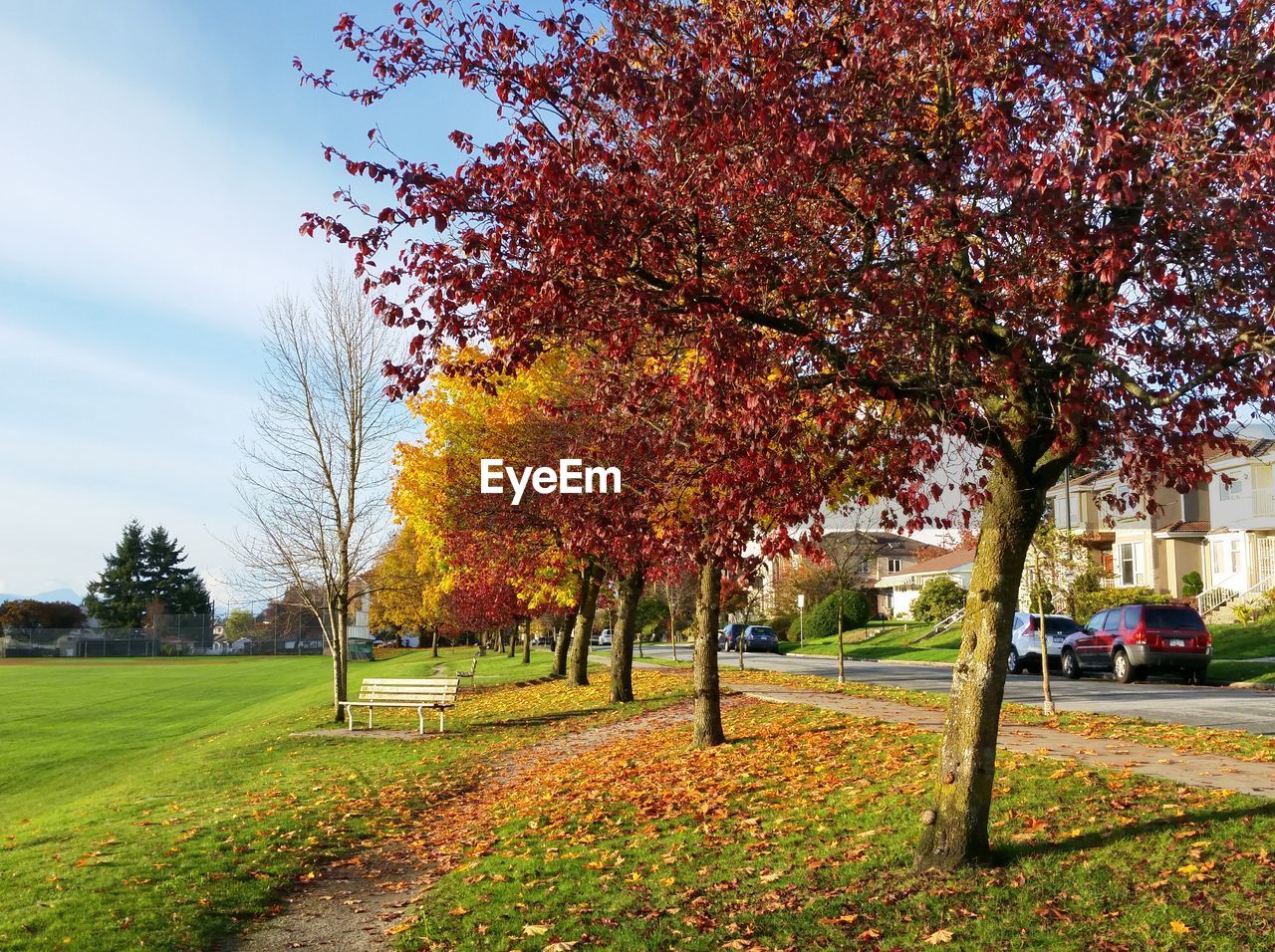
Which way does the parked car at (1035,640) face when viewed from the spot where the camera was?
facing away from the viewer and to the left of the viewer

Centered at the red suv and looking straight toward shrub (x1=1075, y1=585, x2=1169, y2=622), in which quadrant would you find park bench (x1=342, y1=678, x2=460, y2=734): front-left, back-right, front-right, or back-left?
back-left

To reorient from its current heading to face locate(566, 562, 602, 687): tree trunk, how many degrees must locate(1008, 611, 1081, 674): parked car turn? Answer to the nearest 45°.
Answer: approximately 90° to its left

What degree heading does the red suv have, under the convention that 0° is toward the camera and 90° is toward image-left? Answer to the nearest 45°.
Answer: approximately 135°

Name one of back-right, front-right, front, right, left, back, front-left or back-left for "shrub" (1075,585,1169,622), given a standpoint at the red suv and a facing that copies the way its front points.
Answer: front-right

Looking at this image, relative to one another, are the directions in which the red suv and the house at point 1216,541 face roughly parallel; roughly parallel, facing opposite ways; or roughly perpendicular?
roughly perpendicular

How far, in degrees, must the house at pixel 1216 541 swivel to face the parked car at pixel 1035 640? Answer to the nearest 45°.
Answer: approximately 45° to its left
